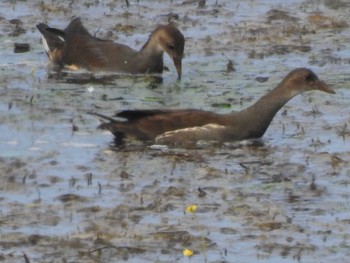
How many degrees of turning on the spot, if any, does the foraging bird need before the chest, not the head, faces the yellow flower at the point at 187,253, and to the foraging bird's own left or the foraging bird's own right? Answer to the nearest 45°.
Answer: approximately 90° to the foraging bird's own right

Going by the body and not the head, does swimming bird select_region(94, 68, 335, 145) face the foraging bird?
no

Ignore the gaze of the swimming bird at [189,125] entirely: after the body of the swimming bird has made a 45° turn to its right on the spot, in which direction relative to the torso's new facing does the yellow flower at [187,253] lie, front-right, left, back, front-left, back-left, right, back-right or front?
front-right

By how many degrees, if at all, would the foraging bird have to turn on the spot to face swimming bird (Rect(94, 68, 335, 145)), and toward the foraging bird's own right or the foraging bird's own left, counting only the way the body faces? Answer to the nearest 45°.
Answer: approximately 90° to the foraging bird's own right

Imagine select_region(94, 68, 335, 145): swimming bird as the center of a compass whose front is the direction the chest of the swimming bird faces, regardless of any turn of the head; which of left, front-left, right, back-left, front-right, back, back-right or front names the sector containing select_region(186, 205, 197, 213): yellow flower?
right

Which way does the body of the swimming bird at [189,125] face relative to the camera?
to the viewer's right

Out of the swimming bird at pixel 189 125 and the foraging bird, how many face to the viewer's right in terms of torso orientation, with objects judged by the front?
2

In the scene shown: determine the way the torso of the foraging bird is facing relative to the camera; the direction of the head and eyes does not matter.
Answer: to the viewer's right

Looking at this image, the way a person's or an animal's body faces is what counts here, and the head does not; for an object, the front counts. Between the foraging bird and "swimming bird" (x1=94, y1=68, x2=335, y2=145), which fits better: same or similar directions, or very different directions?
same or similar directions

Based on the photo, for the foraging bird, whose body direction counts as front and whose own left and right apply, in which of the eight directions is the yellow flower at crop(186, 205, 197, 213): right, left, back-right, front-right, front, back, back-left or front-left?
right
